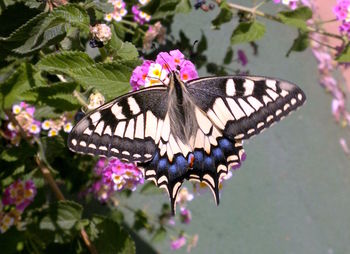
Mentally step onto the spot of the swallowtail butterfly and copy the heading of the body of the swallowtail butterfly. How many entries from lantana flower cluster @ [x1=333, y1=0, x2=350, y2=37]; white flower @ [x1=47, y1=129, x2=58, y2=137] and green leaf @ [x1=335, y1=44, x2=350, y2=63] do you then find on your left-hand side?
1

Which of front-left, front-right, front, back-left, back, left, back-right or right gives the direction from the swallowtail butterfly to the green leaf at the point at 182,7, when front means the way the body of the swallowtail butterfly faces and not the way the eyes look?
front

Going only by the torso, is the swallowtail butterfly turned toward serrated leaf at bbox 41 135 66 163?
no

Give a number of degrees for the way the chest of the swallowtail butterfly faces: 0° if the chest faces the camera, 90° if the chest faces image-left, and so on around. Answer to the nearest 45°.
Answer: approximately 180°

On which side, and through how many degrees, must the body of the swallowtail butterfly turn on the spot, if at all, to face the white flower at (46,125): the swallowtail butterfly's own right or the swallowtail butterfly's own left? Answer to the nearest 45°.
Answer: approximately 90° to the swallowtail butterfly's own left

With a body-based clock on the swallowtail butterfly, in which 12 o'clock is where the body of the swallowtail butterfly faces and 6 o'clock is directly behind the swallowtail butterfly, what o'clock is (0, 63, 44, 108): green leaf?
The green leaf is roughly at 9 o'clock from the swallowtail butterfly.

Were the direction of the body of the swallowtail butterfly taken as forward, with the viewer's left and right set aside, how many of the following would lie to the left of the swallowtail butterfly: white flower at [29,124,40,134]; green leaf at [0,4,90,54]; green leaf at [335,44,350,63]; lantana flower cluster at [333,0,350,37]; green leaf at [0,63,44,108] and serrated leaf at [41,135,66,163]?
4

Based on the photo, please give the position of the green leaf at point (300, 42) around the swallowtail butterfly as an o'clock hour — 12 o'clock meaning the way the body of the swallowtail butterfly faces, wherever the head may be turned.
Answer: The green leaf is roughly at 1 o'clock from the swallowtail butterfly.

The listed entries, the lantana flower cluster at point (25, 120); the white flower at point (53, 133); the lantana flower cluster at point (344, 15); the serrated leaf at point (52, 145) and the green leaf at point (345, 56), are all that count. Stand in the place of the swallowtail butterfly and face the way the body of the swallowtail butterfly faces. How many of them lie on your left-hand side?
3

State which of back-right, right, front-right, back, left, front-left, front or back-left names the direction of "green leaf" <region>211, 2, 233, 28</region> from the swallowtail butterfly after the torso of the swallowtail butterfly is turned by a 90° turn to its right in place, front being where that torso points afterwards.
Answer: left
